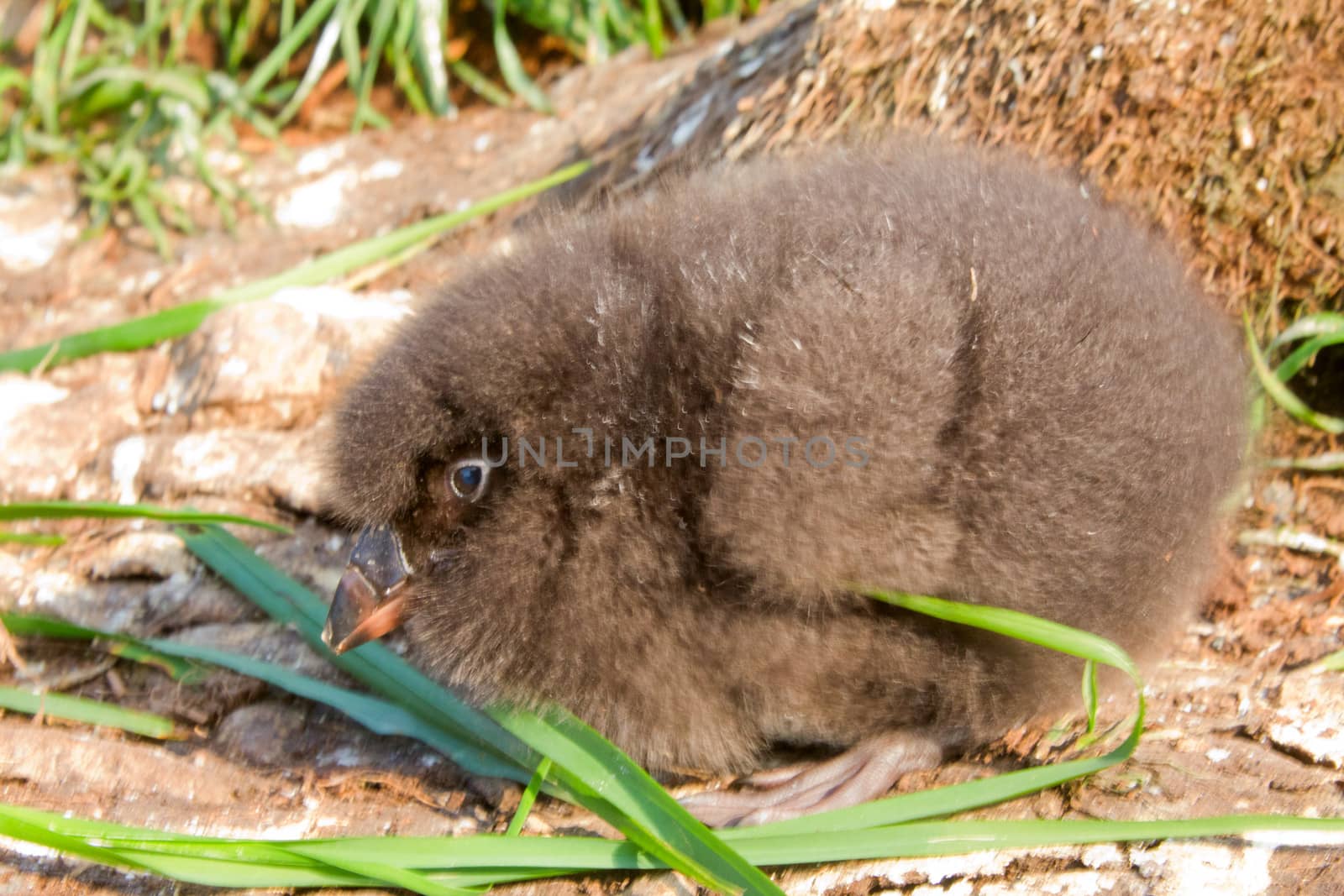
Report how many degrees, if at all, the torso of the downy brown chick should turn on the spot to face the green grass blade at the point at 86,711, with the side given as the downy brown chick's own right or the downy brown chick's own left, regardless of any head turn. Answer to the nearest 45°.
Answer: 0° — it already faces it

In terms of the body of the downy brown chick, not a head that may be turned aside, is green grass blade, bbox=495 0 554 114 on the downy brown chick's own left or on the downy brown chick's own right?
on the downy brown chick's own right

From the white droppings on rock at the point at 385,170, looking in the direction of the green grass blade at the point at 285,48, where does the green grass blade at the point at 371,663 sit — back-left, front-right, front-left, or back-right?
back-left

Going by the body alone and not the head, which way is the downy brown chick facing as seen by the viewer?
to the viewer's left

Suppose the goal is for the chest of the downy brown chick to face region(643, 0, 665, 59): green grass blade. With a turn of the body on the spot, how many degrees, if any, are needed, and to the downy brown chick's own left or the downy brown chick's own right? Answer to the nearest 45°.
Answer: approximately 90° to the downy brown chick's own right

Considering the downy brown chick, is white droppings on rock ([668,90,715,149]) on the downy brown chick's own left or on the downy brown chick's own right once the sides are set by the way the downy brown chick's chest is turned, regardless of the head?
on the downy brown chick's own right

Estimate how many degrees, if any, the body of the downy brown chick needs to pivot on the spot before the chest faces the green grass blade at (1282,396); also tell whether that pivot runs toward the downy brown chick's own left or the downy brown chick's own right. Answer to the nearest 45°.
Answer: approximately 135° to the downy brown chick's own right

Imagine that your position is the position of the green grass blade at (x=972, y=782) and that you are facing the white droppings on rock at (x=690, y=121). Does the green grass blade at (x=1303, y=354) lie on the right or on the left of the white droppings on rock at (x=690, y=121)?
right

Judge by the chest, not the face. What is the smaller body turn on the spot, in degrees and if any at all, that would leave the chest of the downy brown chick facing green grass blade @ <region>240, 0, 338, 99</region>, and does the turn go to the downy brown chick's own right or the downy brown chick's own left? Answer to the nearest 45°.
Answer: approximately 45° to the downy brown chick's own right
